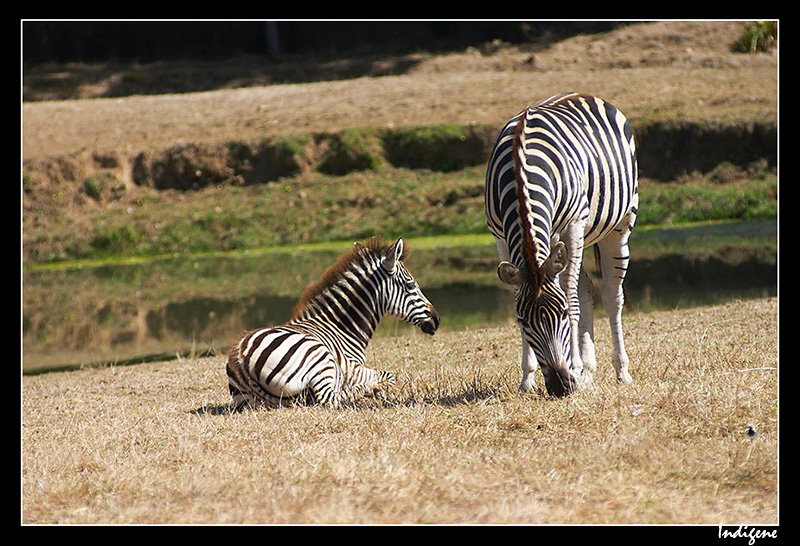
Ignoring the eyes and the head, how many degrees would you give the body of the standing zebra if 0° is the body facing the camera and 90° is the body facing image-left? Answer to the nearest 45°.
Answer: approximately 45°

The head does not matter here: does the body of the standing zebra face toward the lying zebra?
no
